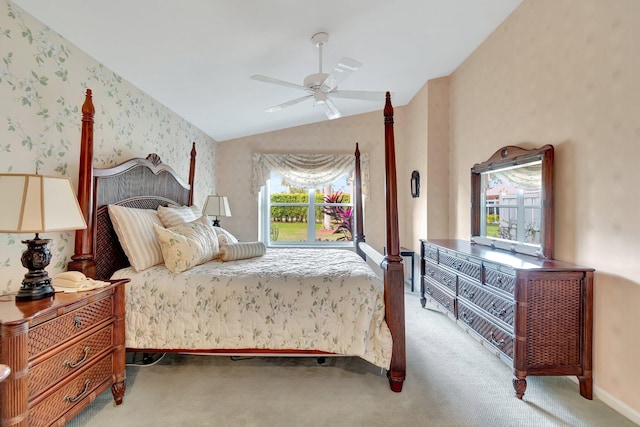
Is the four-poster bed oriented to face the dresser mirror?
yes

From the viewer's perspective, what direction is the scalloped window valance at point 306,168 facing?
toward the camera

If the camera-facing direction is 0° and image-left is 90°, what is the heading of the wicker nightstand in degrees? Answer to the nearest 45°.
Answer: approximately 315°

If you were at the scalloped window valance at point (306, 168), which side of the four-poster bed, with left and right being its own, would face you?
left

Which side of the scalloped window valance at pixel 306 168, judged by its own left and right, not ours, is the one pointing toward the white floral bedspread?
front

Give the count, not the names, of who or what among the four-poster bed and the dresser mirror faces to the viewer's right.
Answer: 1

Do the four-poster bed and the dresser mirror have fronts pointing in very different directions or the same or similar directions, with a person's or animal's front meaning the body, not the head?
very different directions

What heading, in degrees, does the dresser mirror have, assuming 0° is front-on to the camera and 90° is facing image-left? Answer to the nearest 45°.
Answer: approximately 45°

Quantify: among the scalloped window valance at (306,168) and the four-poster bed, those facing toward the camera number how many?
1

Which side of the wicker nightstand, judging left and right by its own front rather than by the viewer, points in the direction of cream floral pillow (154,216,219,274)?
left

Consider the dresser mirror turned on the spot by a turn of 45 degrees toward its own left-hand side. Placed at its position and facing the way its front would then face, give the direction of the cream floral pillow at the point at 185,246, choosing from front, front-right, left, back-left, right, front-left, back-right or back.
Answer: front-right

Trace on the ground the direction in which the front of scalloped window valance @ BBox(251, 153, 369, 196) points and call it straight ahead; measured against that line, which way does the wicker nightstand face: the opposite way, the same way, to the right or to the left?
to the left

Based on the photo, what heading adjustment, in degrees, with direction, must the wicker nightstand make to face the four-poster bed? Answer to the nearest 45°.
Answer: approximately 45° to its left

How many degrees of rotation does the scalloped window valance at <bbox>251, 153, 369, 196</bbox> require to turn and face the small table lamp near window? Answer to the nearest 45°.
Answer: approximately 45° to its right

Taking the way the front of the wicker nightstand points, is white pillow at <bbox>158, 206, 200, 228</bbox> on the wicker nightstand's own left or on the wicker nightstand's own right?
on the wicker nightstand's own left

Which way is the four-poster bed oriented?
to the viewer's right

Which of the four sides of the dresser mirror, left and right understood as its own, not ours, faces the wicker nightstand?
front
